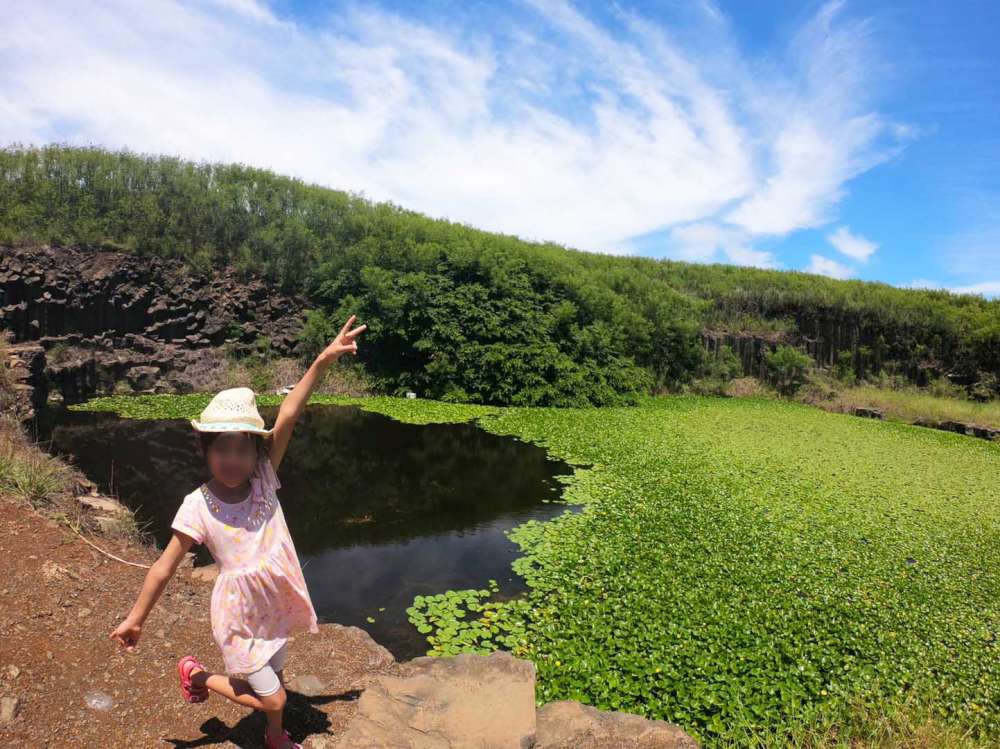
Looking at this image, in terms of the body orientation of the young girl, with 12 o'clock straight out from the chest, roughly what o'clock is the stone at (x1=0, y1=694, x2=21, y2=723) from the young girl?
The stone is roughly at 4 o'clock from the young girl.

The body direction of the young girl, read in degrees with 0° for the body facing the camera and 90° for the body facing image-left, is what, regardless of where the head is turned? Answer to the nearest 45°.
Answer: approximately 0°

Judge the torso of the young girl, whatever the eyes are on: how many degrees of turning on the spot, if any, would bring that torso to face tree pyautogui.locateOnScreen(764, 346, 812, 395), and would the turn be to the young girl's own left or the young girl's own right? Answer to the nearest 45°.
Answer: approximately 135° to the young girl's own left

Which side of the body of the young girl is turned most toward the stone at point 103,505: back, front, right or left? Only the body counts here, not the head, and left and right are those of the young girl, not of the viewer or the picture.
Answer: back
